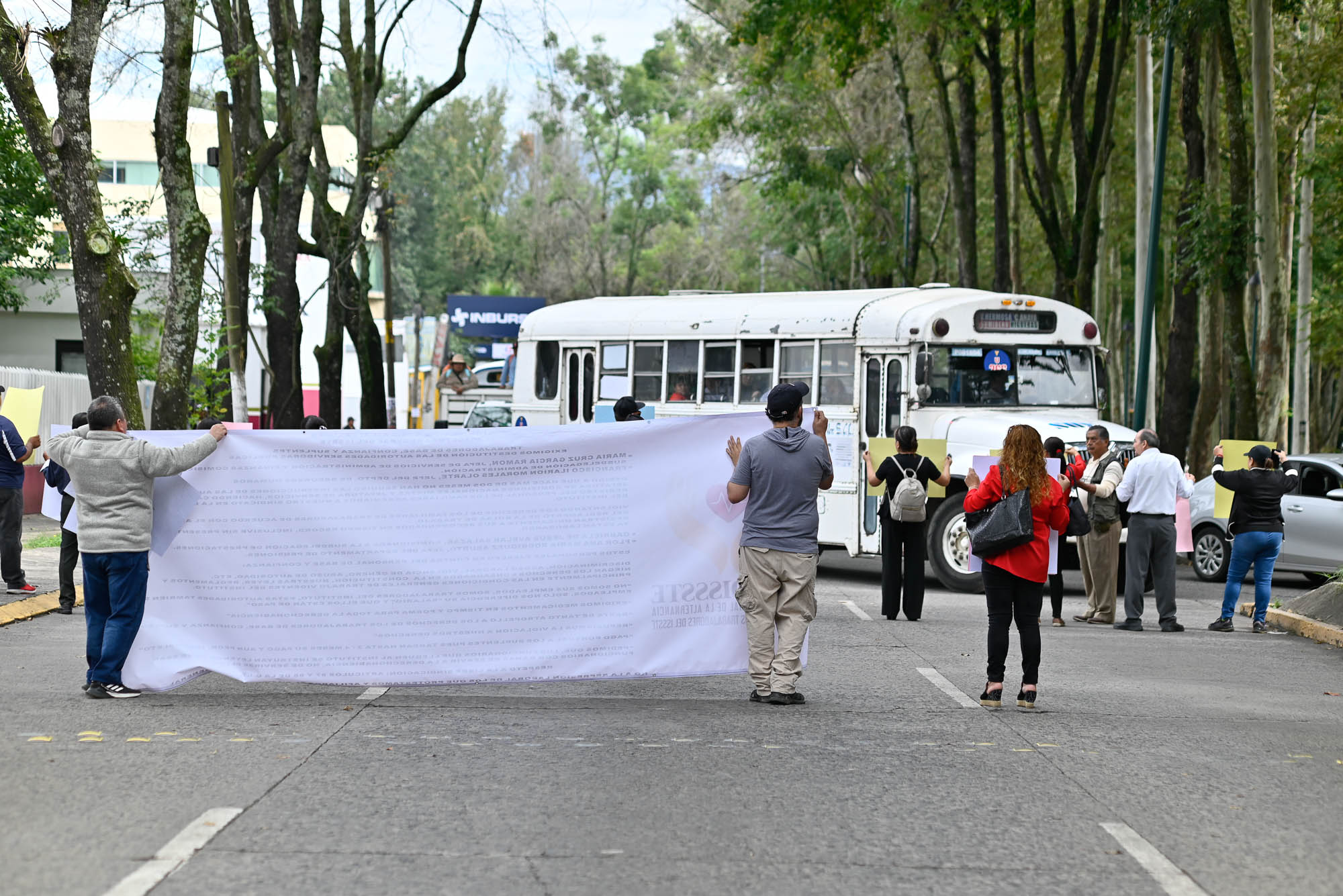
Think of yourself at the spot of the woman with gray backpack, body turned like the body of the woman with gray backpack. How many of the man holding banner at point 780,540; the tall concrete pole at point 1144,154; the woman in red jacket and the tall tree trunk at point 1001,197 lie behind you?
2

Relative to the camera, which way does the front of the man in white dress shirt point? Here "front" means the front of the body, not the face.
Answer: away from the camera

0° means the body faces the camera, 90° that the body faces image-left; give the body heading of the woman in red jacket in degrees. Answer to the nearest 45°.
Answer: approximately 180°

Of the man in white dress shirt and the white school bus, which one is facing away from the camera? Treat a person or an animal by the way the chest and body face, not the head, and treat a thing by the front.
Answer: the man in white dress shirt

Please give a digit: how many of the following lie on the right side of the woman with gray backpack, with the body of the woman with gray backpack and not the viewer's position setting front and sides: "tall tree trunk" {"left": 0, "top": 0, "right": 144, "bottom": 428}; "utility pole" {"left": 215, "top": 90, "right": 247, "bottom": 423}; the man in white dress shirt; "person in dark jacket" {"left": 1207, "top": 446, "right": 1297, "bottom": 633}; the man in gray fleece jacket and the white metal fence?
2

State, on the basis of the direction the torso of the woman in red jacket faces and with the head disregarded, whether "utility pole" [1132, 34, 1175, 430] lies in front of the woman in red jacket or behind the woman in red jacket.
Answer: in front

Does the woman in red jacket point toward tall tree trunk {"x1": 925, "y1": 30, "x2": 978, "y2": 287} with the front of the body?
yes

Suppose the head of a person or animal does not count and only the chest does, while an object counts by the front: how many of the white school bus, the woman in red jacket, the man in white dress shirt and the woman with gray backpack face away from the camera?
3

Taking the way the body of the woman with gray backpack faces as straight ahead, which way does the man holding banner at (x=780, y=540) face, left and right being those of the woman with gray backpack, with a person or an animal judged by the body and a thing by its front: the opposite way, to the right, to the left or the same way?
the same way

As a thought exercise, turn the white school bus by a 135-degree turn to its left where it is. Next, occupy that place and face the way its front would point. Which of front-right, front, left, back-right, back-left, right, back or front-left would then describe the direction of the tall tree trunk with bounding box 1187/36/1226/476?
front-right

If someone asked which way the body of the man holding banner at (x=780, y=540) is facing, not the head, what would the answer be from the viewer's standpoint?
away from the camera

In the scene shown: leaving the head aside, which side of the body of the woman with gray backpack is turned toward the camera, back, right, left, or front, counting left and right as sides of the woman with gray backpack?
back

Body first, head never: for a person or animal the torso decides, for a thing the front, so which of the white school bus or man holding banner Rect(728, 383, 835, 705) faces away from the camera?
the man holding banner

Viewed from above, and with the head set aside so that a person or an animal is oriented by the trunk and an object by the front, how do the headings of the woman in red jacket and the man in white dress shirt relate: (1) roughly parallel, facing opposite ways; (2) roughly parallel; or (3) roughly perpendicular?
roughly parallel

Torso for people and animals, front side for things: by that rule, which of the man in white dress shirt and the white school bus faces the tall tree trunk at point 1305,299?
the man in white dress shirt

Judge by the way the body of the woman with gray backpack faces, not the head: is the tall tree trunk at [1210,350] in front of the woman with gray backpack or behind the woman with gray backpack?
in front

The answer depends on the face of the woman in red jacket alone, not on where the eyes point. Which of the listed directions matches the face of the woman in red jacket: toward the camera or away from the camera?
away from the camera
